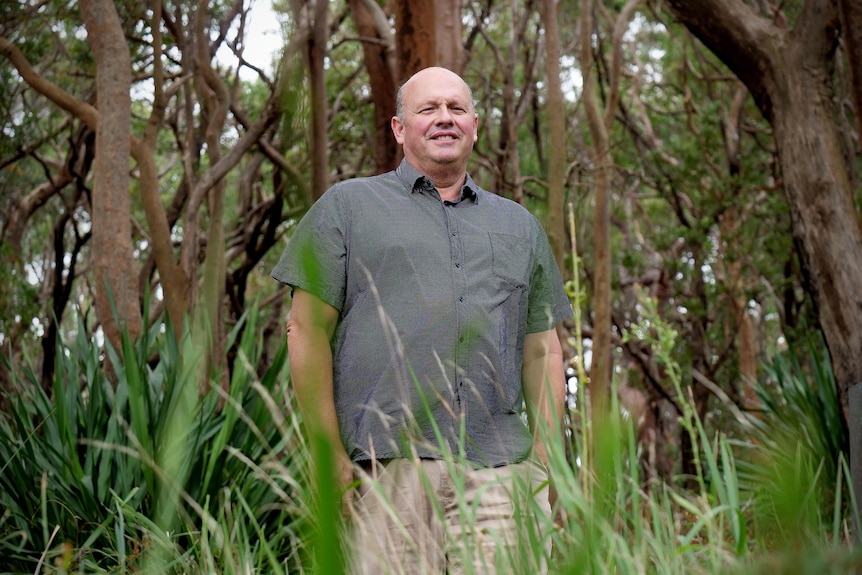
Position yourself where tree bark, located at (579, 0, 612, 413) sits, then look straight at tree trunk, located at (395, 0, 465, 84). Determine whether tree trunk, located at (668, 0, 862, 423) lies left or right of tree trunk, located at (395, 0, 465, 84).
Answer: left

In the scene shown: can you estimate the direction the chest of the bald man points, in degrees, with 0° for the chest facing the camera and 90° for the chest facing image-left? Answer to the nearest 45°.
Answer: approximately 0°

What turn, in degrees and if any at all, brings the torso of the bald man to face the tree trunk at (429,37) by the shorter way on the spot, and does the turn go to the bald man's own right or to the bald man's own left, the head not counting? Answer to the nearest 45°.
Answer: approximately 180°

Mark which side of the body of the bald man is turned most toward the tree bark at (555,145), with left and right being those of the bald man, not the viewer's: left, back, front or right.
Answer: back

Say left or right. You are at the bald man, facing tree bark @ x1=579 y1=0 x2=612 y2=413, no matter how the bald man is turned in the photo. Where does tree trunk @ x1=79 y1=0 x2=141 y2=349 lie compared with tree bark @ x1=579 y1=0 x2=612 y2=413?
left

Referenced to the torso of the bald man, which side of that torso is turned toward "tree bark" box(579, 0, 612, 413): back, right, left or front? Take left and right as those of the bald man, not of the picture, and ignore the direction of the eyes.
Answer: back

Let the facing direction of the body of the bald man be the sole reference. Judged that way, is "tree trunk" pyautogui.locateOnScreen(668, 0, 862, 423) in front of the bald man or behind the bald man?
behind

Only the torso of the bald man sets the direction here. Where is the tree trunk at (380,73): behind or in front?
behind
